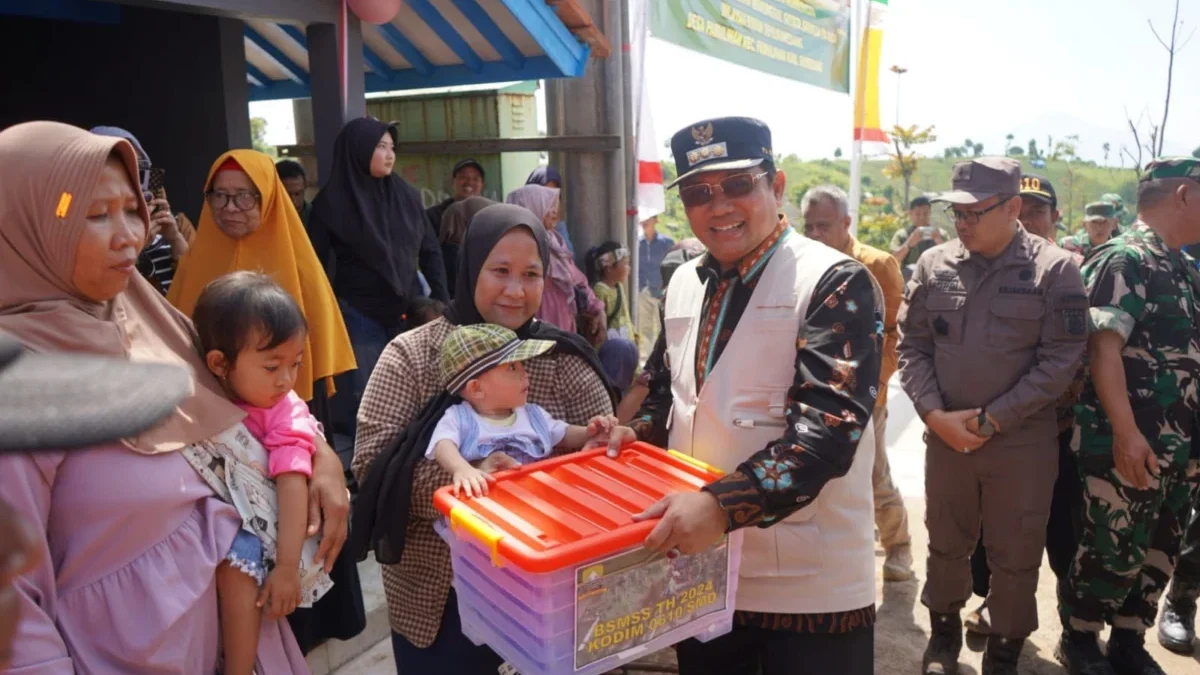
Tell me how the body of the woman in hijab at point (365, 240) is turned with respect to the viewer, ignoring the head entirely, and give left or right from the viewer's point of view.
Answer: facing the viewer and to the right of the viewer

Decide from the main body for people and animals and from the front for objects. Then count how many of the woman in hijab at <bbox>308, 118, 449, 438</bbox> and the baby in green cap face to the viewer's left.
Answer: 0

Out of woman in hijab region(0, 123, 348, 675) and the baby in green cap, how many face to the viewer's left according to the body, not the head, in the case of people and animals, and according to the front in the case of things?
0

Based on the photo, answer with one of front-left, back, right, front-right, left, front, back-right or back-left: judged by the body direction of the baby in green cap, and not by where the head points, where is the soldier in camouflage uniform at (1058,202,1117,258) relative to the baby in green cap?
left

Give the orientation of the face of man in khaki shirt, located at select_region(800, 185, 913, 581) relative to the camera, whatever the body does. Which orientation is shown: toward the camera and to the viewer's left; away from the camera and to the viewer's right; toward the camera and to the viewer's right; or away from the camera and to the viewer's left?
toward the camera and to the viewer's left

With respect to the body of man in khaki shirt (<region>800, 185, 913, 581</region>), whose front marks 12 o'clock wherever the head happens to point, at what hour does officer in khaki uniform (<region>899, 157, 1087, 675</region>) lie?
The officer in khaki uniform is roughly at 10 o'clock from the man in khaki shirt.

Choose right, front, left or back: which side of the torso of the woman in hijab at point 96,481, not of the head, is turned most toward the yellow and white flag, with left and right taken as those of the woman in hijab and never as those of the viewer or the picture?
left

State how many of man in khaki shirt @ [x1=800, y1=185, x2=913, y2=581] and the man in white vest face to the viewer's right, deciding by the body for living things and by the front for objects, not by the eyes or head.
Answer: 0

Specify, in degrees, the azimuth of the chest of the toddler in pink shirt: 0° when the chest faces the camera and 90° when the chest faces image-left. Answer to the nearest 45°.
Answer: approximately 315°

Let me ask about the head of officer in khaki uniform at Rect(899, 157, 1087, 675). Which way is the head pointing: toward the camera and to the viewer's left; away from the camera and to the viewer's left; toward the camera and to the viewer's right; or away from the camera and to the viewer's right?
toward the camera and to the viewer's left

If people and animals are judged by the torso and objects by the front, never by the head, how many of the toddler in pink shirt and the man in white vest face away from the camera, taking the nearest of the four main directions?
0
